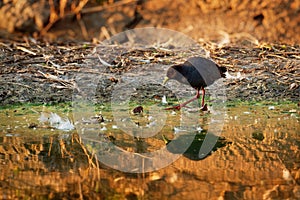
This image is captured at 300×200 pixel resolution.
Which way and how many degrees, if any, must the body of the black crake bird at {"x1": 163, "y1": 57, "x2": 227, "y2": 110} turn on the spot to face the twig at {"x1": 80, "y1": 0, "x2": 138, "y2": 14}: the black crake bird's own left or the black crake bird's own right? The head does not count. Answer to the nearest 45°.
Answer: approximately 45° to the black crake bird's own right

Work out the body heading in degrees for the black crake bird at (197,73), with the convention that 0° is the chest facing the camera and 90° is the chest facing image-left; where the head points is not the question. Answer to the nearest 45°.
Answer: approximately 90°
